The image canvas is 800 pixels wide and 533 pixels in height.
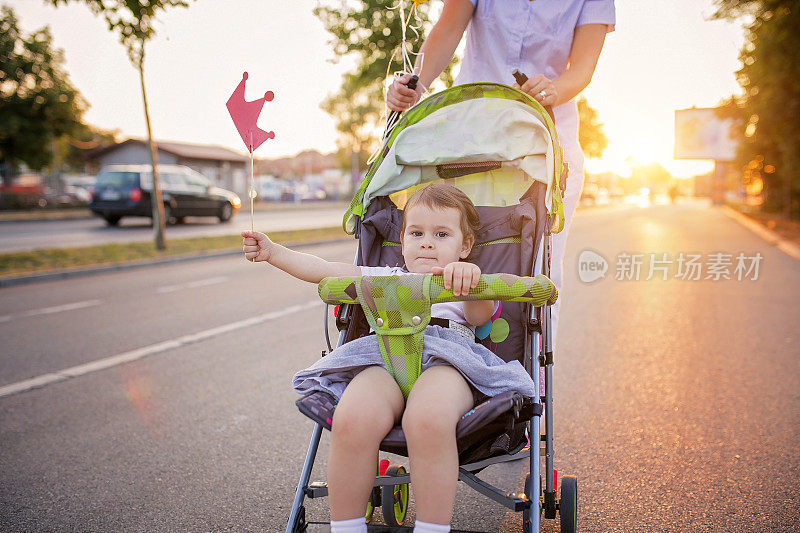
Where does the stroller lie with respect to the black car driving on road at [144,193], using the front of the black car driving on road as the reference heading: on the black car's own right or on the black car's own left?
on the black car's own right

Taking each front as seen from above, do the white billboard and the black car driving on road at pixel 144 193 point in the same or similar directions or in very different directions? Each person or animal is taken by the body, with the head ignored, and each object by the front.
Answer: very different directions

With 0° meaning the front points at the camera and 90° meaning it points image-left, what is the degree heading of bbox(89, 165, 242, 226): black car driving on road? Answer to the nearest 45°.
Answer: approximately 225°

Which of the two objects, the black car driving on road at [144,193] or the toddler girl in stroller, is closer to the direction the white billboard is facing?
the toddler girl in stroller

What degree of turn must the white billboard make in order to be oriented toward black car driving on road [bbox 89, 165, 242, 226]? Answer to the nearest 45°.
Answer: approximately 45° to its right

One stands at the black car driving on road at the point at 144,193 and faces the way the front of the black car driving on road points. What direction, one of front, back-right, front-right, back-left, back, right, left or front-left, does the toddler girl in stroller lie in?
back-right

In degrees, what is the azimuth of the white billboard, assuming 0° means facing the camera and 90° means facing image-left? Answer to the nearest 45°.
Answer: approximately 0°

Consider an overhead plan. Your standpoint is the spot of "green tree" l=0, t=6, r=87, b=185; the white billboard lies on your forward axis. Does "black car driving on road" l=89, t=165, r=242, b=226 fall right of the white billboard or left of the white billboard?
right

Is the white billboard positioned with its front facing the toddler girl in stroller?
yes

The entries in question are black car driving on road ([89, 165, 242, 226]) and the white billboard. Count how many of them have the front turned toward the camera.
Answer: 1

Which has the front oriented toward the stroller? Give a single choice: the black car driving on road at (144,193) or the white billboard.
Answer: the white billboard

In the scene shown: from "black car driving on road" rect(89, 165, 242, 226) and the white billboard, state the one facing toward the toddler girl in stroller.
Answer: the white billboard
